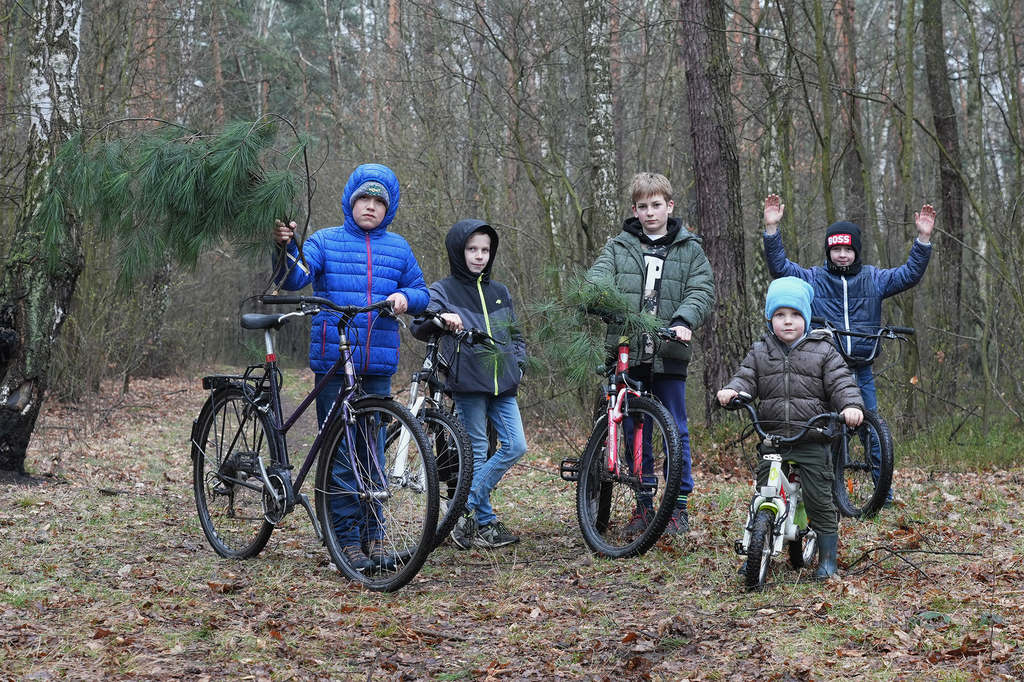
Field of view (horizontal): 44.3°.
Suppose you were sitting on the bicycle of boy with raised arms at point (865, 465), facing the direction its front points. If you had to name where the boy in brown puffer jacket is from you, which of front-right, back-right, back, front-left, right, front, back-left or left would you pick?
front-right

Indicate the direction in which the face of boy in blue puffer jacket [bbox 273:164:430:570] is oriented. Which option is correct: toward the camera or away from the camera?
toward the camera

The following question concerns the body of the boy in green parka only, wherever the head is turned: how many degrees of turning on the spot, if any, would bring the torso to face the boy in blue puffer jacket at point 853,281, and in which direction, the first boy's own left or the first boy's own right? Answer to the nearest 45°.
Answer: approximately 135° to the first boy's own left

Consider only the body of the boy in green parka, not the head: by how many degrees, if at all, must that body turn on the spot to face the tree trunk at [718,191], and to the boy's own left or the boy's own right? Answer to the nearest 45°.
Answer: approximately 180°

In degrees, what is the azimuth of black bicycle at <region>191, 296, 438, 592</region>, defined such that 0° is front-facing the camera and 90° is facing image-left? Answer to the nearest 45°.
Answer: approximately 315°

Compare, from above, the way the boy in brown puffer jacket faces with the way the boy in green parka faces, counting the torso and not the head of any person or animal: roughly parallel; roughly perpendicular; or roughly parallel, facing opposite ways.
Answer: roughly parallel

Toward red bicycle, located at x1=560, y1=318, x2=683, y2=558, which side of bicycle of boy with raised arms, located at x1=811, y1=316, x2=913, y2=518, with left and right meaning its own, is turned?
right

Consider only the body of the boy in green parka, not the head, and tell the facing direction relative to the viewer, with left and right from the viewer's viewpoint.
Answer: facing the viewer

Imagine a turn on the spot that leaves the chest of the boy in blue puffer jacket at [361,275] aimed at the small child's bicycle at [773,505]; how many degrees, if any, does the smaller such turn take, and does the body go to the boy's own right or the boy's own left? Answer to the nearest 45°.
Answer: approximately 45° to the boy's own left

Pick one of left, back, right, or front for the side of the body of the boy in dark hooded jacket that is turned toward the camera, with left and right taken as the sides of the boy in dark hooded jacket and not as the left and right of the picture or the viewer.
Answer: front

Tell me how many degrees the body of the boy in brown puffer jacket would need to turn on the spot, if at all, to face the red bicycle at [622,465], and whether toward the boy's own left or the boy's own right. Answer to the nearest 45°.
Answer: approximately 135° to the boy's own right

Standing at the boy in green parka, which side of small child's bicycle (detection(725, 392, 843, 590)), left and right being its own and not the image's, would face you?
right

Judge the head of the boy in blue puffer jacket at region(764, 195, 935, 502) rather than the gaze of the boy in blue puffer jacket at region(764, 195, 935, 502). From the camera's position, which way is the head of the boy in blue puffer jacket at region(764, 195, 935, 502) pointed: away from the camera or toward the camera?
toward the camera

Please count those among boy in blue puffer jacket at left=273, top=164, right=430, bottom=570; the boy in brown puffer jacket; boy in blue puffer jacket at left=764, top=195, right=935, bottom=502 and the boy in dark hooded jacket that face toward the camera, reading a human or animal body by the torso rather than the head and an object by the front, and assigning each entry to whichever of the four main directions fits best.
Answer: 4

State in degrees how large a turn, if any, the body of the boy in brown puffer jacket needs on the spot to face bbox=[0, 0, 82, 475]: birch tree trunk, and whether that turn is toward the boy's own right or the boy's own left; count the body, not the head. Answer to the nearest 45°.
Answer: approximately 90° to the boy's own right

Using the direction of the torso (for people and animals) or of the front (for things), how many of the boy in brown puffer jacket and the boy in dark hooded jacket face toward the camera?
2
